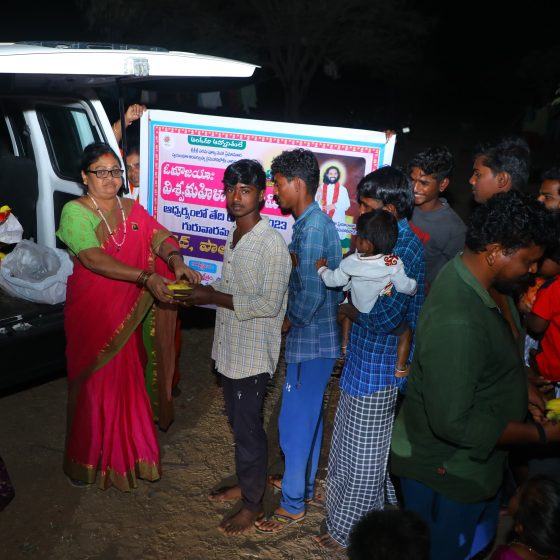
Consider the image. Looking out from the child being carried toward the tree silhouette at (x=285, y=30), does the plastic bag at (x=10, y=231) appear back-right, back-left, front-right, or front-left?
front-left

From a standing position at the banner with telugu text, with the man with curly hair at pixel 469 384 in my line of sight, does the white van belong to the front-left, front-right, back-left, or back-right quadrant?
back-right

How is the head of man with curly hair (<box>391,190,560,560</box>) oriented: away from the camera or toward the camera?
toward the camera

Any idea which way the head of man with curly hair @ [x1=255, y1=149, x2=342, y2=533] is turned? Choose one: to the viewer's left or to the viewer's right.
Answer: to the viewer's left

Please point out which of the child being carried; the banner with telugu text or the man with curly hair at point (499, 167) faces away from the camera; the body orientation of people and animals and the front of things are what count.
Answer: the child being carried

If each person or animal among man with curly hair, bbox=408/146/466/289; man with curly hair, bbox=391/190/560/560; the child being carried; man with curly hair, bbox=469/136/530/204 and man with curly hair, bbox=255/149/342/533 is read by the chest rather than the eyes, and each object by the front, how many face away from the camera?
1

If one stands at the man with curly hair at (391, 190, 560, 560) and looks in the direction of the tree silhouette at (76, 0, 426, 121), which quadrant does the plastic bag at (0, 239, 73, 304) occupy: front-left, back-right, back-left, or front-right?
front-left

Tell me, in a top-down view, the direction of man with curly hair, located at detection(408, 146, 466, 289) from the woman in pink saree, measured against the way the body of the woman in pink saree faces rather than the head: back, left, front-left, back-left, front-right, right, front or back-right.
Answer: front-left

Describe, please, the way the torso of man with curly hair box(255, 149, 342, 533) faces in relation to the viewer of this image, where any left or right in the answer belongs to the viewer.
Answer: facing to the left of the viewer

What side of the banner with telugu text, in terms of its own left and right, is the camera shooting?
front

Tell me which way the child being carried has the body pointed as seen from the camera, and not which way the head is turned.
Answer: away from the camera

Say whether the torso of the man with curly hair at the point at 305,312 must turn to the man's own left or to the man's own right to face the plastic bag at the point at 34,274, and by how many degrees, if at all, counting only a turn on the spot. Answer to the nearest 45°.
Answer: approximately 45° to the man's own right

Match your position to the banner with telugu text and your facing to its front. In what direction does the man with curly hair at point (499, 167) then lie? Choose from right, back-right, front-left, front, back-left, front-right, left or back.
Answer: left
